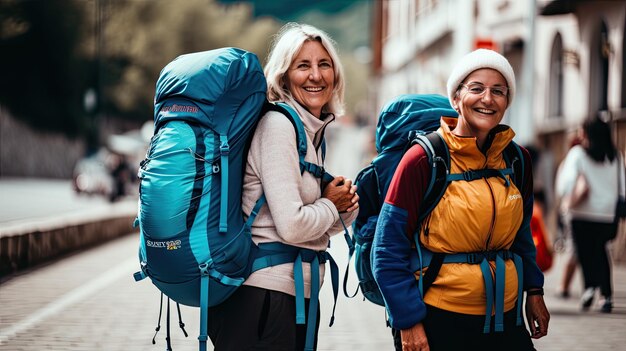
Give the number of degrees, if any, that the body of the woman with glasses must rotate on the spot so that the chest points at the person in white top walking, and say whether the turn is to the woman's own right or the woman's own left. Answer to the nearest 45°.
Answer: approximately 135° to the woman's own left

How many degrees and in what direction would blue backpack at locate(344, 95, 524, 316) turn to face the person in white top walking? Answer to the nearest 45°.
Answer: approximately 45° to its right

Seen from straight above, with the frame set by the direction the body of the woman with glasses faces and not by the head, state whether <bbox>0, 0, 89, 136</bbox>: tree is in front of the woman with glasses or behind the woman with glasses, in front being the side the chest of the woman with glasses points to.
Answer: behind

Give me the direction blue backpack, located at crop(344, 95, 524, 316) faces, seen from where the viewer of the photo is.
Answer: facing away from the viewer and to the left of the viewer

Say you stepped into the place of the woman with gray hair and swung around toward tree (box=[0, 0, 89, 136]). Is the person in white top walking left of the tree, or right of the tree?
right

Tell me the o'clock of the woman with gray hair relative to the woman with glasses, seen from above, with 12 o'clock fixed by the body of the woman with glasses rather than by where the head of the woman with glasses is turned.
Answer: The woman with gray hair is roughly at 4 o'clock from the woman with glasses.
